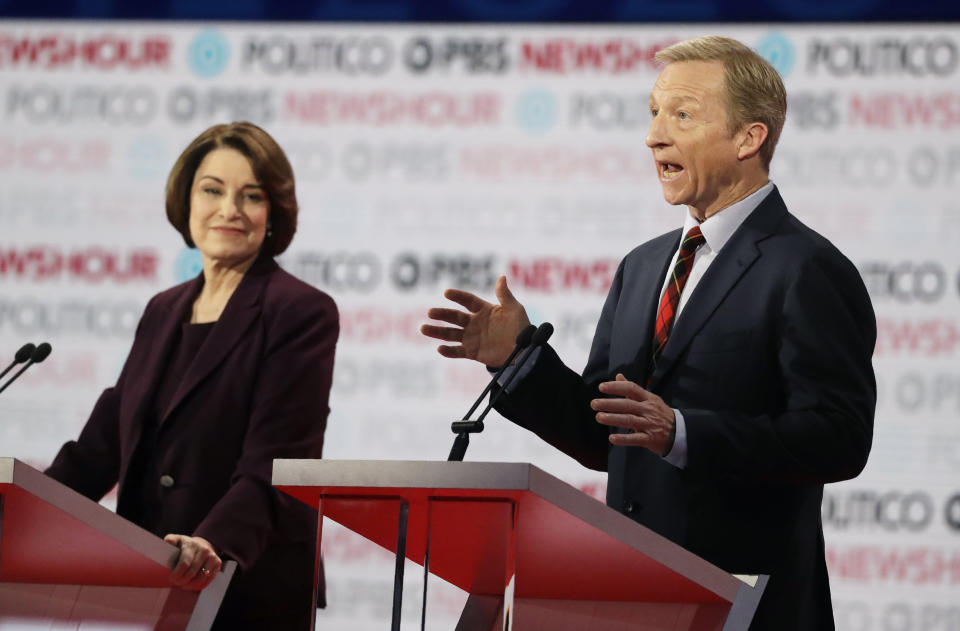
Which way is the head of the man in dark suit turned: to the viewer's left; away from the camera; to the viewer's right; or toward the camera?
to the viewer's left

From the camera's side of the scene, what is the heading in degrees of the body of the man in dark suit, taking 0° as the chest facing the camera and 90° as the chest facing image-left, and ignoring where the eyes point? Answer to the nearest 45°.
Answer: approximately 45°
